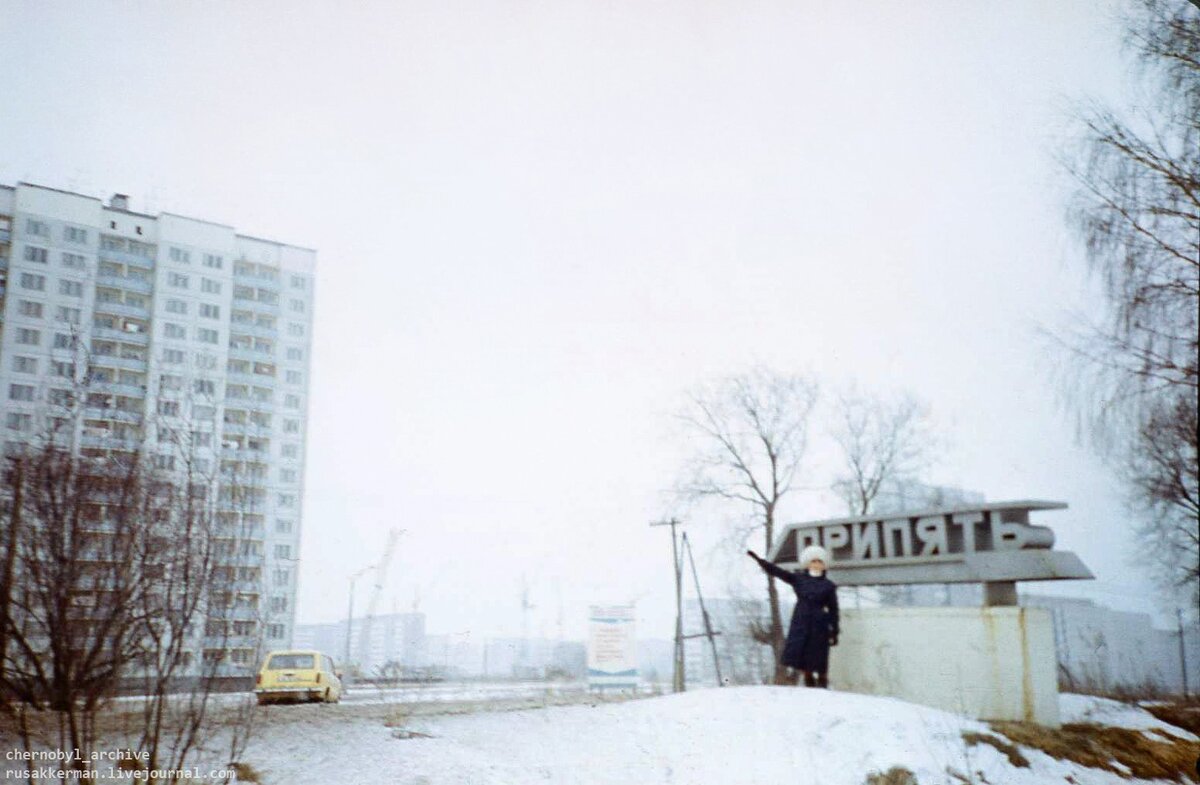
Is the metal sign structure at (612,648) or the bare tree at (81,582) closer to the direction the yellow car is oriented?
the metal sign structure

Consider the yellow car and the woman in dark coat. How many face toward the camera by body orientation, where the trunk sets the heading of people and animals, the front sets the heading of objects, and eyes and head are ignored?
1

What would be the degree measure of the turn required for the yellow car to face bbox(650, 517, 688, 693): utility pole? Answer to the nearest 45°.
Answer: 0° — it already faces it

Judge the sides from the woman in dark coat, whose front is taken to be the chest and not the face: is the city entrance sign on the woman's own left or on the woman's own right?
on the woman's own left

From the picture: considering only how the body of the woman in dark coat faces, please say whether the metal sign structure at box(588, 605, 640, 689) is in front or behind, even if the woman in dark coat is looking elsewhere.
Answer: behind

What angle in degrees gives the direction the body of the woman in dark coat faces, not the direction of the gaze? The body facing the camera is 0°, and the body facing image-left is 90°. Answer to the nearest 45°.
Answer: approximately 0°
